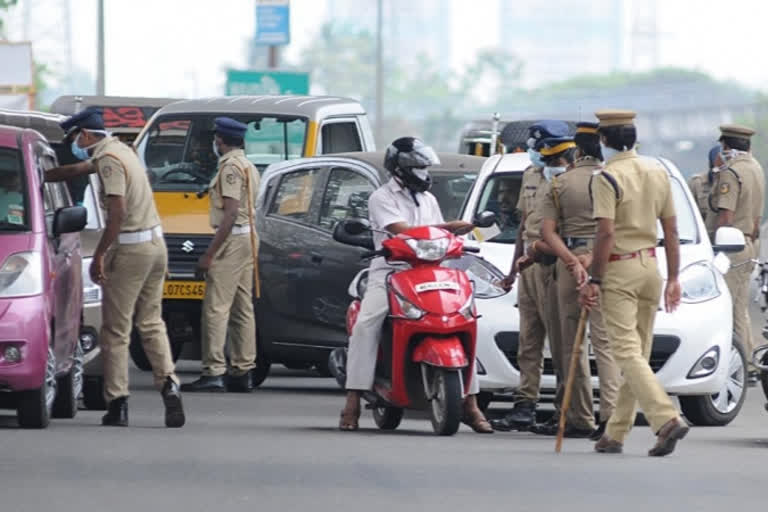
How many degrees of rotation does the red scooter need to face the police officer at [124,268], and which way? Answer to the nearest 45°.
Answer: approximately 135° to its right

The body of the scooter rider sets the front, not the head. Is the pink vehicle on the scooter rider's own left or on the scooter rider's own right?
on the scooter rider's own right

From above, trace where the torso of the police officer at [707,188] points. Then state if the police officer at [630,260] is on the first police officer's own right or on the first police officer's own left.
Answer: on the first police officer's own left

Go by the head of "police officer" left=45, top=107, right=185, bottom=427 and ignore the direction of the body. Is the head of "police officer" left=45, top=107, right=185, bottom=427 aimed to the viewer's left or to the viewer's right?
to the viewer's left

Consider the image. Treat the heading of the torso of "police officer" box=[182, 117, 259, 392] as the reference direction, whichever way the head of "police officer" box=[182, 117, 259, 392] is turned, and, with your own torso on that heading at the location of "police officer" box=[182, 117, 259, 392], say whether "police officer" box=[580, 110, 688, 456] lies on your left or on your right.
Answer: on your left

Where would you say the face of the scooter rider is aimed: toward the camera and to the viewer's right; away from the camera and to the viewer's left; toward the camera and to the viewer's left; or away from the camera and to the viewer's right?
toward the camera and to the viewer's right

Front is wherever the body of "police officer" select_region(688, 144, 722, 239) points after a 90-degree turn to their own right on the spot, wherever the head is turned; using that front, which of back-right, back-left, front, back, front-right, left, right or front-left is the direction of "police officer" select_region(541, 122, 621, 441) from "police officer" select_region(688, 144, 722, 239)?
back

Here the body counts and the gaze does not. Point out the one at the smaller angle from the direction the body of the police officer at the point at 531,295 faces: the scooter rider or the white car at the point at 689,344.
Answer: the scooter rider

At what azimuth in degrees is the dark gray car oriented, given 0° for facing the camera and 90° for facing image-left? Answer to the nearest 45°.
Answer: approximately 315°

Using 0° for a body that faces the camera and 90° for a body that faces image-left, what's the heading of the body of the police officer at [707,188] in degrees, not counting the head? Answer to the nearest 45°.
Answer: approximately 90°
